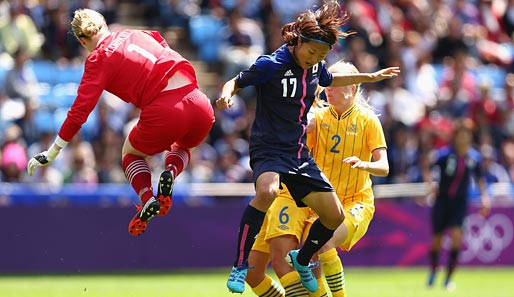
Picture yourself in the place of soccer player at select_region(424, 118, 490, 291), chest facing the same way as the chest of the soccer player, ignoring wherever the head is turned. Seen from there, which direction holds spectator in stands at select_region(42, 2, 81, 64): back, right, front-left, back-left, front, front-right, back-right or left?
right

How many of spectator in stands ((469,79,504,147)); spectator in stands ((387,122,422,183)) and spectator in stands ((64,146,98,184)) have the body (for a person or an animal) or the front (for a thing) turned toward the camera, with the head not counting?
3

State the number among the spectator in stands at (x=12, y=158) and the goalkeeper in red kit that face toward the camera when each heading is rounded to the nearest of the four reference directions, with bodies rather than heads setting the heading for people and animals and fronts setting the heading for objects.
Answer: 1

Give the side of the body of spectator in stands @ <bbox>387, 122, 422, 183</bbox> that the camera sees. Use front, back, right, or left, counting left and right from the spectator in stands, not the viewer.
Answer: front

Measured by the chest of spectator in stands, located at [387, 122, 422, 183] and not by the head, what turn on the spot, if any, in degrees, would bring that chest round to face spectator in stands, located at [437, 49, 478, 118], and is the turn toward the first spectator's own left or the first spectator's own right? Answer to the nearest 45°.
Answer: approximately 180°

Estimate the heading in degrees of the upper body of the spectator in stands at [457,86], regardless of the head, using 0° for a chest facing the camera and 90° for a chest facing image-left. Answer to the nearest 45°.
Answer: approximately 0°

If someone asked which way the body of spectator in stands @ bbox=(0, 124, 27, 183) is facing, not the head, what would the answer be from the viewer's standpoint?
toward the camera

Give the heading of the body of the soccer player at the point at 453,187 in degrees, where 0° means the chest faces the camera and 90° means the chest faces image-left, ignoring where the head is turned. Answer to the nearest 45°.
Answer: approximately 0°

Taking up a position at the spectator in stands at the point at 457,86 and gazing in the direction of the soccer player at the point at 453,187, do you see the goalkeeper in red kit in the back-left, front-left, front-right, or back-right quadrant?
front-right

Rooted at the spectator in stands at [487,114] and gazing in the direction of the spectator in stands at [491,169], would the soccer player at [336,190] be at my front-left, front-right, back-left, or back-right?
front-right

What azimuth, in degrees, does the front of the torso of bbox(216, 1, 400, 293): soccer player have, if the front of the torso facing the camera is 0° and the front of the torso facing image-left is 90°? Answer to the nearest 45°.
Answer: approximately 315°

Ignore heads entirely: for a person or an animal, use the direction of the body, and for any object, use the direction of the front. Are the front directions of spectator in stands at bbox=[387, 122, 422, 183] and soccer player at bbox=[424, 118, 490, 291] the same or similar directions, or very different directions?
same or similar directions

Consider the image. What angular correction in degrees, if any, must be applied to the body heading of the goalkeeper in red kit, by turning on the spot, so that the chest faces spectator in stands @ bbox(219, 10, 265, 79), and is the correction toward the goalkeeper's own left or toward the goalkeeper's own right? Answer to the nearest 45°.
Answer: approximately 45° to the goalkeeper's own right

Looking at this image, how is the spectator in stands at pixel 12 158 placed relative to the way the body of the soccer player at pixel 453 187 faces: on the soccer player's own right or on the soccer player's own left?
on the soccer player's own right

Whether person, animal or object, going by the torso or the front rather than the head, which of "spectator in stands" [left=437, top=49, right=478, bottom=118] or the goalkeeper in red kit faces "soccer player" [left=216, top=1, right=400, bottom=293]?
the spectator in stands

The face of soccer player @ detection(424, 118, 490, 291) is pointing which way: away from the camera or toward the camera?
toward the camera

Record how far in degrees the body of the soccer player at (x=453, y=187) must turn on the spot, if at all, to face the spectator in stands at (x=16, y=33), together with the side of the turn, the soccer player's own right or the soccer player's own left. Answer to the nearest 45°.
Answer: approximately 90° to the soccer player's own right
